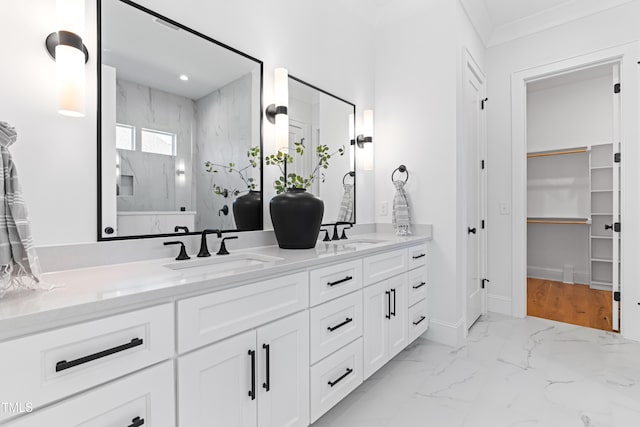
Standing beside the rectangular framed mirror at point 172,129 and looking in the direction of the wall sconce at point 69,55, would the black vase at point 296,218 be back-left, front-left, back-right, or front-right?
back-left

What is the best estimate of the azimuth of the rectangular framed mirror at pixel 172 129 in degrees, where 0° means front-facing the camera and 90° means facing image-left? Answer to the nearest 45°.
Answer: approximately 315°

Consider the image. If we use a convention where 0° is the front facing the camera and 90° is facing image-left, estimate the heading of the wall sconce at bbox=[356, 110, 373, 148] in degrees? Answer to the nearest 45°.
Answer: approximately 315°

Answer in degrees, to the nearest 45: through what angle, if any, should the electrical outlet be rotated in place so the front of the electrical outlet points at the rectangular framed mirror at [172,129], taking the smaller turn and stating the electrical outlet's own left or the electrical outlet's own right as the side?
approximately 45° to the electrical outlet's own right

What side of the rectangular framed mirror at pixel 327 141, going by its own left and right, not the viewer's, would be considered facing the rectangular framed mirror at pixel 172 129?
right

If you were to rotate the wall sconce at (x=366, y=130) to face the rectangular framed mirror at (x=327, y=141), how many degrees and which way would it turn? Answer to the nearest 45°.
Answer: approximately 90° to its right

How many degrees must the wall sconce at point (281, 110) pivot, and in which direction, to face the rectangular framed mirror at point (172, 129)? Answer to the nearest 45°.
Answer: approximately 90° to its right

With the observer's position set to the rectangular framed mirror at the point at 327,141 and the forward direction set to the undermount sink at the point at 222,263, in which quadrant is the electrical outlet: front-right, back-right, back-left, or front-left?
back-left

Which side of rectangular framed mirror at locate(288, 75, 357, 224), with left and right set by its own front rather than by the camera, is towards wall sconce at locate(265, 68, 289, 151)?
right
